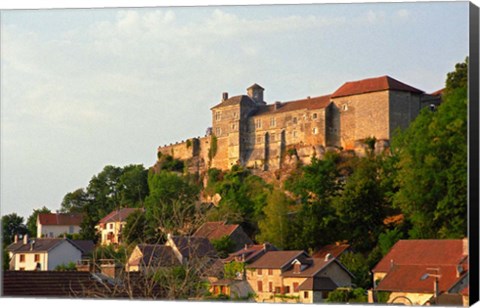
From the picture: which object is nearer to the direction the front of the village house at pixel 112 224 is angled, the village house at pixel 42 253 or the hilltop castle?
the village house

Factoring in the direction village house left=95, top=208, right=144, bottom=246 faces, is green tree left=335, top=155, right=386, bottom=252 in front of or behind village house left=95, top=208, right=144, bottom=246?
behind

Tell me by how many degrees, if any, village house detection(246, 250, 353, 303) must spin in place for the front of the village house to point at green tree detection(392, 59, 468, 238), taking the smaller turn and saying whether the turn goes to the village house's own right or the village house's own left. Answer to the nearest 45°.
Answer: approximately 180°

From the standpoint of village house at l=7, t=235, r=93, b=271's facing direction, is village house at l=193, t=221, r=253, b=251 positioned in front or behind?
behind

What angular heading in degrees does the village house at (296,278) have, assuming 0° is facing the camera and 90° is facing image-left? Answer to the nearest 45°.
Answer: approximately 45°
